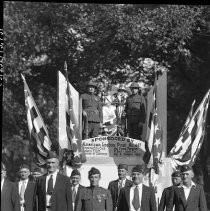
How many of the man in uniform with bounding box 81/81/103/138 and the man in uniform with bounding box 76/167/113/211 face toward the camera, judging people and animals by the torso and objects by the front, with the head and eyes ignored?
2

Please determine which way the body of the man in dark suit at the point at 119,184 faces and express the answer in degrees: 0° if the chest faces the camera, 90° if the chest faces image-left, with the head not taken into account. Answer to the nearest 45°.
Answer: approximately 0°

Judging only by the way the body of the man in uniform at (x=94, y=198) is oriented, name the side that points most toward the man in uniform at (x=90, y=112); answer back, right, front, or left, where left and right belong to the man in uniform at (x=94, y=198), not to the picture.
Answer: back

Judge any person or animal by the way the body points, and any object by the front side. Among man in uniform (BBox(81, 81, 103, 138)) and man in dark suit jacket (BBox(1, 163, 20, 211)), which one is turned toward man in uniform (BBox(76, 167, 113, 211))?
man in uniform (BBox(81, 81, 103, 138))

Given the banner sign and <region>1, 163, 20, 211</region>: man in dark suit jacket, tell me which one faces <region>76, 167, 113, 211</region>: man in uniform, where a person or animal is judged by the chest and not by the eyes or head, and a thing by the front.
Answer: the banner sign

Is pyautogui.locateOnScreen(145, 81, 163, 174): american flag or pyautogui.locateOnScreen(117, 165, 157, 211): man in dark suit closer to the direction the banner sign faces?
the man in dark suit

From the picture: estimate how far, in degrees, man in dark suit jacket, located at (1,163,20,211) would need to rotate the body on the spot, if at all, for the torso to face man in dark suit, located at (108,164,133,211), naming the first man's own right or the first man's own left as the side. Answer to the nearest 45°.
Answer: approximately 135° to the first man's own left

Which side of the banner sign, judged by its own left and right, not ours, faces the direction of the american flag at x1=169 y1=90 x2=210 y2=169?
left

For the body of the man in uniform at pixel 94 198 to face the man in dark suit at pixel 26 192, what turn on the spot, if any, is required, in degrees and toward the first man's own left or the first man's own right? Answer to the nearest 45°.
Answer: approximately 135° to the first man's own right

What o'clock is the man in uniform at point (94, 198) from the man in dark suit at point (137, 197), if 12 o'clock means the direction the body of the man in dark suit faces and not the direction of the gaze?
The man in uniform is roughly at 2 o'clock from the man in dark suit.

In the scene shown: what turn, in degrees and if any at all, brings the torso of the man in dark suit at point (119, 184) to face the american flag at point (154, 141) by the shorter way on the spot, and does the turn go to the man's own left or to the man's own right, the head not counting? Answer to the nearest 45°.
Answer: approximately 135° to the man's own left

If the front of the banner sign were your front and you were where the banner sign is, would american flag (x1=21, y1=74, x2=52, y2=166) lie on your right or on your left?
on your right
